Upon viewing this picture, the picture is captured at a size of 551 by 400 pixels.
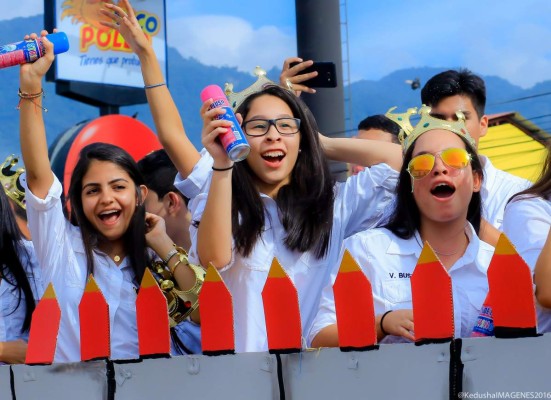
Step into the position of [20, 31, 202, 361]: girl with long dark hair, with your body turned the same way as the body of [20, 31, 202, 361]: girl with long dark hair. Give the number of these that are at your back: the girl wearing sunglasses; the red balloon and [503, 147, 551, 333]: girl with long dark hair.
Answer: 1

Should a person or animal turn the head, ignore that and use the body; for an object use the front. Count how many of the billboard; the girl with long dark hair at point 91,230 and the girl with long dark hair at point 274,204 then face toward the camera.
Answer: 3

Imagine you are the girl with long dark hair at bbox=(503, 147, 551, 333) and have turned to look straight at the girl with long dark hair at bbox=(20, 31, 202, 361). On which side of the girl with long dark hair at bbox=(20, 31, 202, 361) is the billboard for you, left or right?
right

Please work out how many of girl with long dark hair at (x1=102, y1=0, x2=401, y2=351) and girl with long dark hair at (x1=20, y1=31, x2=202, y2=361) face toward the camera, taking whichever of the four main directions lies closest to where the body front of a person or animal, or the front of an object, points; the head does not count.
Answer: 2

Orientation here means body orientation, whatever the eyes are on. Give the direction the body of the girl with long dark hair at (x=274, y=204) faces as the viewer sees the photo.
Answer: toward the camera

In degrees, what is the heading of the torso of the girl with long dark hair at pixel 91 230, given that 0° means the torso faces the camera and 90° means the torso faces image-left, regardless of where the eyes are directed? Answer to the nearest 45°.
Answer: approximately 0°

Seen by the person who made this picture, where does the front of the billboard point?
facing the viewer

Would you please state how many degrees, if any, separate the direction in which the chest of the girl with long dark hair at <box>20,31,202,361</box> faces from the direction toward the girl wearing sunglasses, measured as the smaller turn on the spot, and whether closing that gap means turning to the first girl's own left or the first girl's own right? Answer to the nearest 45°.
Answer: approximately 45° to the first girl's own left

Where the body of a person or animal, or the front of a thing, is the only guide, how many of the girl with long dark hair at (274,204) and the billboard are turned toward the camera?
2

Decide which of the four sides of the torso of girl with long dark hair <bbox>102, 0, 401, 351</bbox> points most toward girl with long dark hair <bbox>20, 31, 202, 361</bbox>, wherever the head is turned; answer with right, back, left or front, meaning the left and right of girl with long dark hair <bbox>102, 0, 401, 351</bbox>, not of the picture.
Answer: right

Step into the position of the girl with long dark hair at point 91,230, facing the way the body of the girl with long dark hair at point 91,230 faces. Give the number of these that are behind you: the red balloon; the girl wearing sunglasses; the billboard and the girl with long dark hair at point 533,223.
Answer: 2
